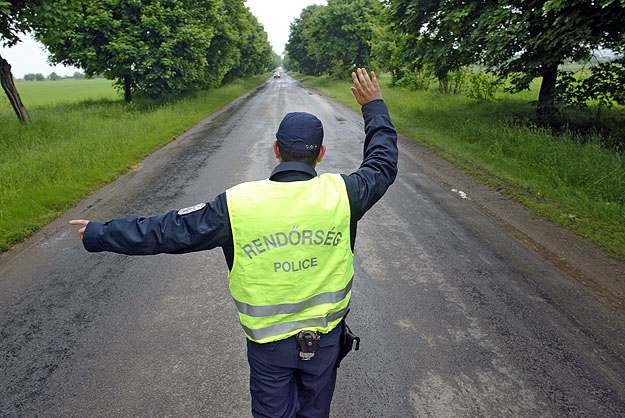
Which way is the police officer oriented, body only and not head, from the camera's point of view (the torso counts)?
away from the camera

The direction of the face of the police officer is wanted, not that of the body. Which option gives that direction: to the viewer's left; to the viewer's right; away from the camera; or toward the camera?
away from the camera

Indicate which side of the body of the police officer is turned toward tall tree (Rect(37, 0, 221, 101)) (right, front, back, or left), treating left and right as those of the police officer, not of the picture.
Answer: front
